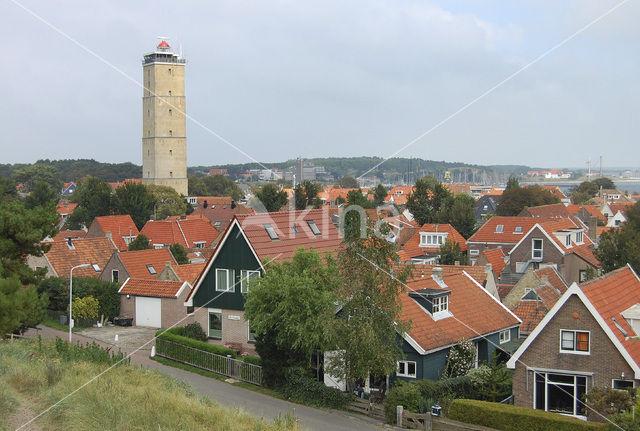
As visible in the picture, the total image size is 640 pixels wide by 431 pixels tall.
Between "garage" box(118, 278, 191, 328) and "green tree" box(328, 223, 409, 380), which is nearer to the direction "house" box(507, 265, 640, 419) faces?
the green tree

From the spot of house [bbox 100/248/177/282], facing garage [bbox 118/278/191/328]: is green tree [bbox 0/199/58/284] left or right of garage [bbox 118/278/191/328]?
right

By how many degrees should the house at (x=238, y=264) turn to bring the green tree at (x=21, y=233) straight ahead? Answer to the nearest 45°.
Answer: approximately 45° to its right

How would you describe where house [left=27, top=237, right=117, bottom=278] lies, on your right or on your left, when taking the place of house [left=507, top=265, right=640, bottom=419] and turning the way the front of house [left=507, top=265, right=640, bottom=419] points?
on your right

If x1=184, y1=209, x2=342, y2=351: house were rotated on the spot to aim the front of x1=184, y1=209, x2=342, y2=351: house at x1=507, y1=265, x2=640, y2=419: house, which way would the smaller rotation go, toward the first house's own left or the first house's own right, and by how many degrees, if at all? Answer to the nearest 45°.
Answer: approximately 90° to the first house's own left

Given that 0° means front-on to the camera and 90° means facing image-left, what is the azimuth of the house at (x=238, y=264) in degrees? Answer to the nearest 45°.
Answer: approximately 45°

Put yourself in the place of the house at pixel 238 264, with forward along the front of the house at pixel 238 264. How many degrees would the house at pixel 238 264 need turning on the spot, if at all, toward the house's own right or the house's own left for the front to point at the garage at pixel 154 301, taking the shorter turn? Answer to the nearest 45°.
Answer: approximately 90° to the house's own right

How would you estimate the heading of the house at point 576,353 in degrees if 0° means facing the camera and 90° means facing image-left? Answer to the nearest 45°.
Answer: approximately 45°

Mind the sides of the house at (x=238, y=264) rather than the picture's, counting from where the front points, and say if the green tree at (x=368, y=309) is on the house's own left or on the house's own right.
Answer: on the house's own left

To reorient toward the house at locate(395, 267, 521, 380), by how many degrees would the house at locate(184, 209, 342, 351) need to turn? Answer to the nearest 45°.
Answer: approximately 90° to its left

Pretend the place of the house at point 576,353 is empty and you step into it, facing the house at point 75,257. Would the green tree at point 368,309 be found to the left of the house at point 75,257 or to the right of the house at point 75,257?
left

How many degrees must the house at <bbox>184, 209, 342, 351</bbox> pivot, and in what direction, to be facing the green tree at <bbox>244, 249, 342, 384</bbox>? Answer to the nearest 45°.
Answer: approximately 45° to its left

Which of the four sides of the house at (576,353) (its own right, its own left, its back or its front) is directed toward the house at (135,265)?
right
